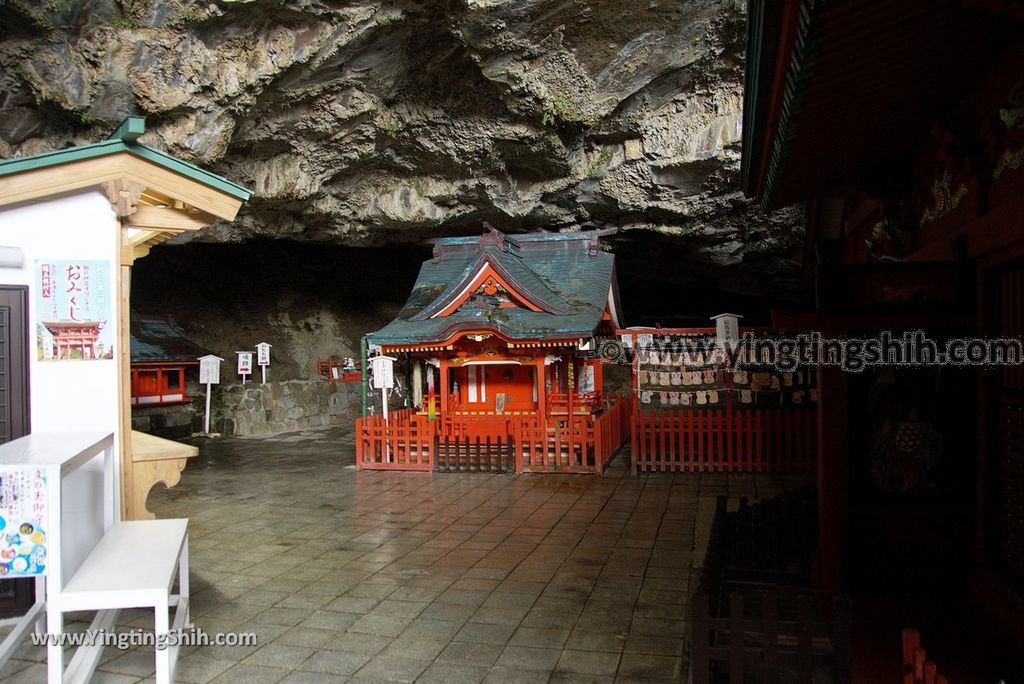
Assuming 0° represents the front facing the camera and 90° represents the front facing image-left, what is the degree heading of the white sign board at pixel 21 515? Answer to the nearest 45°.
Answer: approximately 0°

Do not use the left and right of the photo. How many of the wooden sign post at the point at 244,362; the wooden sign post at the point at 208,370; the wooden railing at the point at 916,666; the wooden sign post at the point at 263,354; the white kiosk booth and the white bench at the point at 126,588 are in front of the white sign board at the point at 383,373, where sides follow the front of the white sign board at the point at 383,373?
3

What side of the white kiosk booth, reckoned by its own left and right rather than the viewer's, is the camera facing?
right

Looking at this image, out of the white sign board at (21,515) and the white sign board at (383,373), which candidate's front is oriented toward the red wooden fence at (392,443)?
the white sign board at (383,373)

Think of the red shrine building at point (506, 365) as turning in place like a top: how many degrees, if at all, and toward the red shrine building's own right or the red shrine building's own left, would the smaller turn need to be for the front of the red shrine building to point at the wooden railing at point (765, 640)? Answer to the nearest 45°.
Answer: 0° — it already faces it

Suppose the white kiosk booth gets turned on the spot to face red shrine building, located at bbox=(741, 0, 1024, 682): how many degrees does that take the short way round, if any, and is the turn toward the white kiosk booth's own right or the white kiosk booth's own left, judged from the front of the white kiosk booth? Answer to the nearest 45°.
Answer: approximately 45° to the white kiosk booth's own right

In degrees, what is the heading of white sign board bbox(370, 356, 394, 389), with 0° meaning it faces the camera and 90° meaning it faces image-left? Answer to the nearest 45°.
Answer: approximately 0°

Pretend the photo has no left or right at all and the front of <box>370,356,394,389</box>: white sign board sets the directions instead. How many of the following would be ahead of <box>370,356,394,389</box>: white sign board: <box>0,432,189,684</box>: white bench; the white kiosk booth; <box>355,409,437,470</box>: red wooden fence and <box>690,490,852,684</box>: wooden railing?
4

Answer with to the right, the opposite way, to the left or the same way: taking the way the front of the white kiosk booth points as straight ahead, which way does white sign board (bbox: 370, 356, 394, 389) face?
to the right

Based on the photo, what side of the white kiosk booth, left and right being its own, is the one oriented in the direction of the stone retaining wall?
left
